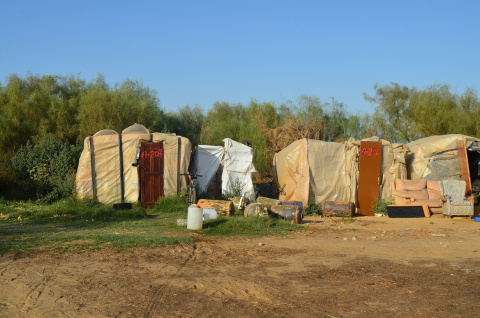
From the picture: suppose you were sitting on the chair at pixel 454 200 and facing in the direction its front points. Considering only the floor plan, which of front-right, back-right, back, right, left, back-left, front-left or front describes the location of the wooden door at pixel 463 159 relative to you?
back-left

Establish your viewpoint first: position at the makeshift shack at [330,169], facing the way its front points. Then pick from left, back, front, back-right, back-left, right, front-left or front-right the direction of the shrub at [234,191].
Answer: right

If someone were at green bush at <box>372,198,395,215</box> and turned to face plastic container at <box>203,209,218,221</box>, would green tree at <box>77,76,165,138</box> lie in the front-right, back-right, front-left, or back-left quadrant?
front-right

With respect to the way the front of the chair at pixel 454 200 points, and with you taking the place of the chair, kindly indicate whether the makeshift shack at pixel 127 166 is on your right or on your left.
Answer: on your right

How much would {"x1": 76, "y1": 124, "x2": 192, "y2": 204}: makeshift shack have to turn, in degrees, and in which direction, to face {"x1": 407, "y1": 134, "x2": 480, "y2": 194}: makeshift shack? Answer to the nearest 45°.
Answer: approximately 90° to its left

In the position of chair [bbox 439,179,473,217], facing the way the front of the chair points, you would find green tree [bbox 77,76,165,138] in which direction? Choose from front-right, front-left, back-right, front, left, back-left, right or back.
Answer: back-right

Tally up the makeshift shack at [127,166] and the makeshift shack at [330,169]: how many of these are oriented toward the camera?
2

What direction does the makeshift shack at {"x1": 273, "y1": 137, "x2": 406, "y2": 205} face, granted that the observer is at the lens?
facing the viewer

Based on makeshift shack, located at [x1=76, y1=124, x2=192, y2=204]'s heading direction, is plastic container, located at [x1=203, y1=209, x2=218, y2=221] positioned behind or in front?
in front

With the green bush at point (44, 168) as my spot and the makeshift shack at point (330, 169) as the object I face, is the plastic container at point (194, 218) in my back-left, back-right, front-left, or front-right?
front-right

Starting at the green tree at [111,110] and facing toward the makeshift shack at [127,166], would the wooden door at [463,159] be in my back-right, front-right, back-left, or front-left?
front-left

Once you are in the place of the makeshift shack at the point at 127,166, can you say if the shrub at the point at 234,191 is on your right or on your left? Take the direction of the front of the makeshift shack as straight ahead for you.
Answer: on your left
